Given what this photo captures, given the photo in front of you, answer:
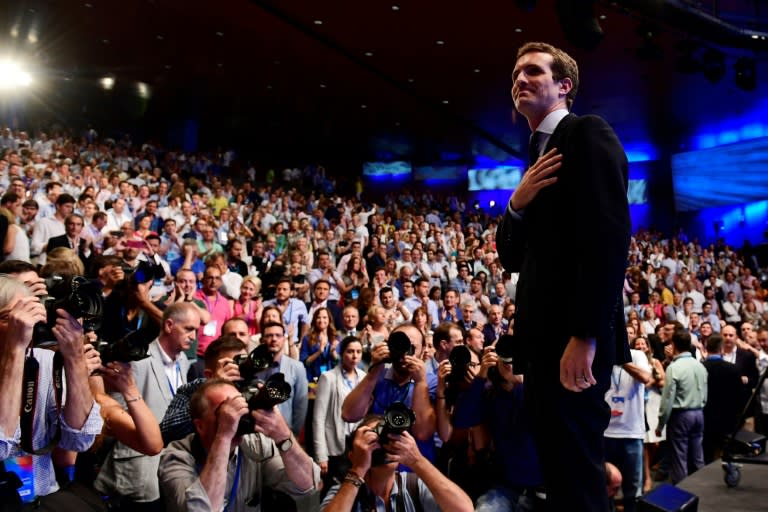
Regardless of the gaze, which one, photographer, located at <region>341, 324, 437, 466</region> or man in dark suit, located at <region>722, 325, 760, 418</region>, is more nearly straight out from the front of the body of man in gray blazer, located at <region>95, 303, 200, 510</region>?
the photographer

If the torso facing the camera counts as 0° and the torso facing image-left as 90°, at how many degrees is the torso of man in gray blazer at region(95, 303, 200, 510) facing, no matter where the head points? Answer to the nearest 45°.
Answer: approximately 315°

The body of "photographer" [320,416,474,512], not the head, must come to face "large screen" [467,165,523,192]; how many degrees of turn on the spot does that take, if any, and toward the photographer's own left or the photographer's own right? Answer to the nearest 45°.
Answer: approximately 180°

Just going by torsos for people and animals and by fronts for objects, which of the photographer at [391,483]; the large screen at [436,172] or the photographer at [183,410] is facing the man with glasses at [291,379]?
the large screen

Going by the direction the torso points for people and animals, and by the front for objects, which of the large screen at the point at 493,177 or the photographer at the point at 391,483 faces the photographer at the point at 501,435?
the large screen

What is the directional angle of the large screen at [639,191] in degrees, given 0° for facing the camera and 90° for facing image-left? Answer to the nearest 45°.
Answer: approximately 0°
